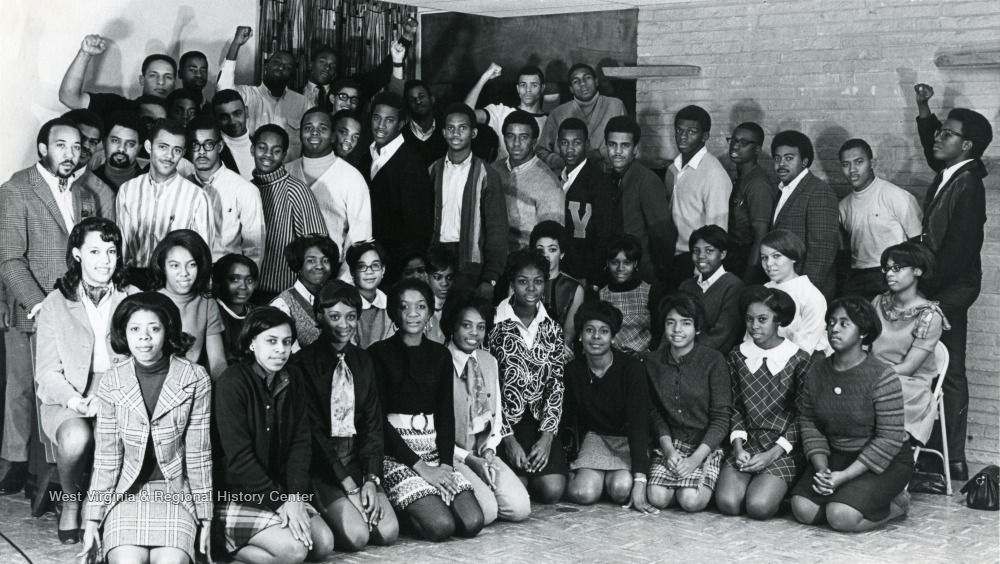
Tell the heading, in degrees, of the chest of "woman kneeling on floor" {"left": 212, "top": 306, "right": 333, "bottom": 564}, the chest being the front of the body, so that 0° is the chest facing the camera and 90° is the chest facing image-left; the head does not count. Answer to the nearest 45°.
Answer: approximately 315°

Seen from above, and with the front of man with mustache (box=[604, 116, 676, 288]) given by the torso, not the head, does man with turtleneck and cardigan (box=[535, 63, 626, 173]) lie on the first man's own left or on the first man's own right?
on the first man's own right

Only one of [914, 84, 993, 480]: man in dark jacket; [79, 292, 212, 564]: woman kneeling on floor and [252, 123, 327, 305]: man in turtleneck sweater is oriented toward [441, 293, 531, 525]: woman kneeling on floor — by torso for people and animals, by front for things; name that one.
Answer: the man in dark jacket

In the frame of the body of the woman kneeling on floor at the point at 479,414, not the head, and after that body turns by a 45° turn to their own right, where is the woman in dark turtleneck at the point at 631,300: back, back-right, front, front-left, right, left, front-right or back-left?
back-left

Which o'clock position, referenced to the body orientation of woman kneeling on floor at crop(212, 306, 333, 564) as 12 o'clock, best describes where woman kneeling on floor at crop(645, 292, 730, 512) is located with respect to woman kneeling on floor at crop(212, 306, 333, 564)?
woman kneeling on floor at crop(645, 292, 730, 512) is roughly at 10 o'clock from woman kneeling on floor at crop(212, 306, 333, 564).

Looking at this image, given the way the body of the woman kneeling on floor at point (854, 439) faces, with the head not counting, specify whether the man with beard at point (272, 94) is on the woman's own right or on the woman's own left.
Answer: on the woman's own right

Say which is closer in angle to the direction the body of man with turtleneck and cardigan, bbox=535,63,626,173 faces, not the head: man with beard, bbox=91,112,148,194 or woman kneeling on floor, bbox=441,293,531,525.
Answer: the woman kneeling on floor

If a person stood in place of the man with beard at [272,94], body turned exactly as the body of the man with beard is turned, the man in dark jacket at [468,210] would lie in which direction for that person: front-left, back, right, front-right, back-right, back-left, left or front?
front-left
